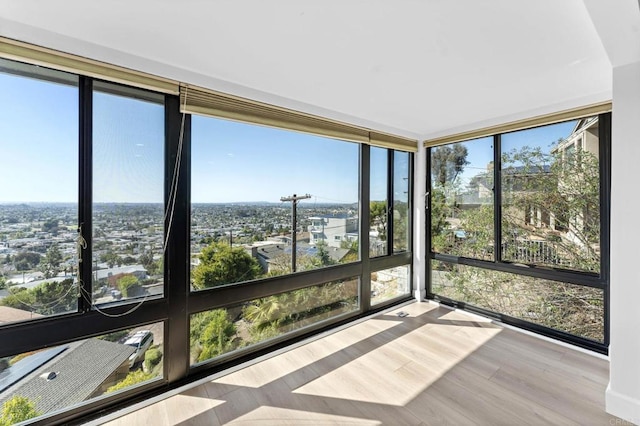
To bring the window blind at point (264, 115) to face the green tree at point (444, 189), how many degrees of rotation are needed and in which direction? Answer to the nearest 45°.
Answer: approximately 90° to its left

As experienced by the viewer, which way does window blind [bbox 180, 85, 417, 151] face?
facing the viewer and to the right of the viewer
